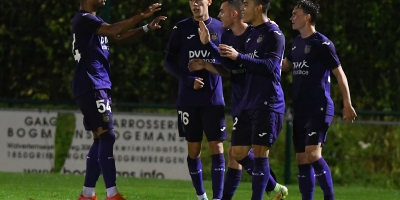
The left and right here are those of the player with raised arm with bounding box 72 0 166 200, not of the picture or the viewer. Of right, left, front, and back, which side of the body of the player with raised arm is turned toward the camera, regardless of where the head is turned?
right

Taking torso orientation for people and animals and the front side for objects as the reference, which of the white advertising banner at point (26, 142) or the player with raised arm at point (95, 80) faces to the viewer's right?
the player with raised arm

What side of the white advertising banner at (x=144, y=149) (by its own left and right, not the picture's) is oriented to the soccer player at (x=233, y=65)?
front

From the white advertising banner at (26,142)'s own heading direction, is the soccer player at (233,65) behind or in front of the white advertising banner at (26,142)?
in front

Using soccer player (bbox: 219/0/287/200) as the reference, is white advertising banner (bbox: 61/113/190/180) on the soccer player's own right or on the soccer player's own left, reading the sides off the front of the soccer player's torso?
on the soccer player's own right

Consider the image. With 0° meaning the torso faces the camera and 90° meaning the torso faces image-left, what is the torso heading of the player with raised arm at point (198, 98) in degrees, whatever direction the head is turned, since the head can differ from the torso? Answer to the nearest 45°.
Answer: approximately 0°

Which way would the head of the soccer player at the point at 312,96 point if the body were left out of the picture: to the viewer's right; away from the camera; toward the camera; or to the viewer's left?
to the viewer's left

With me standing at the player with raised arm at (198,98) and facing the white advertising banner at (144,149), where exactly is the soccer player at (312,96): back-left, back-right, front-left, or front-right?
back-right
